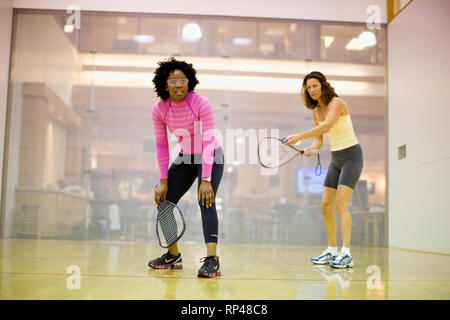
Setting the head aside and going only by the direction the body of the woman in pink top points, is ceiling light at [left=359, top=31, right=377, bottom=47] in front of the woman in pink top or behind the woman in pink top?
behind

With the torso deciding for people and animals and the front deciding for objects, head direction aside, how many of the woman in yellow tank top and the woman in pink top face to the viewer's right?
0

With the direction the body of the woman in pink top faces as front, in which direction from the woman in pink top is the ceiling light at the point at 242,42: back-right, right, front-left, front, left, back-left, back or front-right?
back-right

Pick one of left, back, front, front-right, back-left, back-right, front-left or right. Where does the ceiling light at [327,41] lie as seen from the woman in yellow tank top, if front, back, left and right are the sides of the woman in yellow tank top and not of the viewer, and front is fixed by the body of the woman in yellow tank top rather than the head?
back-right

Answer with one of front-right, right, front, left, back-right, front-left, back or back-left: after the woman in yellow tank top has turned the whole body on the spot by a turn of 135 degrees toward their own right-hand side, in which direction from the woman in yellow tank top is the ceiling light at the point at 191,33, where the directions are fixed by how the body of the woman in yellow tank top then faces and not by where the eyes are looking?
front-left

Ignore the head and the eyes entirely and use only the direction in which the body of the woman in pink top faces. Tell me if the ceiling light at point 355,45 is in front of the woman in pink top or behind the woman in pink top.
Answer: behind

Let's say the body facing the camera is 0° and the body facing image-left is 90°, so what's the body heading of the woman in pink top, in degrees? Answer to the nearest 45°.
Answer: approximately 45°

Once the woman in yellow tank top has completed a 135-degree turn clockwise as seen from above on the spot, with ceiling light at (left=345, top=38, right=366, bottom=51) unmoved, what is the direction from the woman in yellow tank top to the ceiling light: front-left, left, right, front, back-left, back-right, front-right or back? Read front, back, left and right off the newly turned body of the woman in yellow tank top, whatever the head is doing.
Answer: front

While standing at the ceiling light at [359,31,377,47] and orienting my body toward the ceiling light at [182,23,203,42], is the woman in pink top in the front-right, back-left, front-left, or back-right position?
front-left

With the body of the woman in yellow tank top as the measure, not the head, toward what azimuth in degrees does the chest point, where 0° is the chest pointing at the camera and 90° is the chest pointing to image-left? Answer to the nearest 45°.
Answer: approximately 45°

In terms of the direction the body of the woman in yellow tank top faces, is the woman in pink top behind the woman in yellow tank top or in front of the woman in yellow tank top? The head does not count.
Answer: in front
